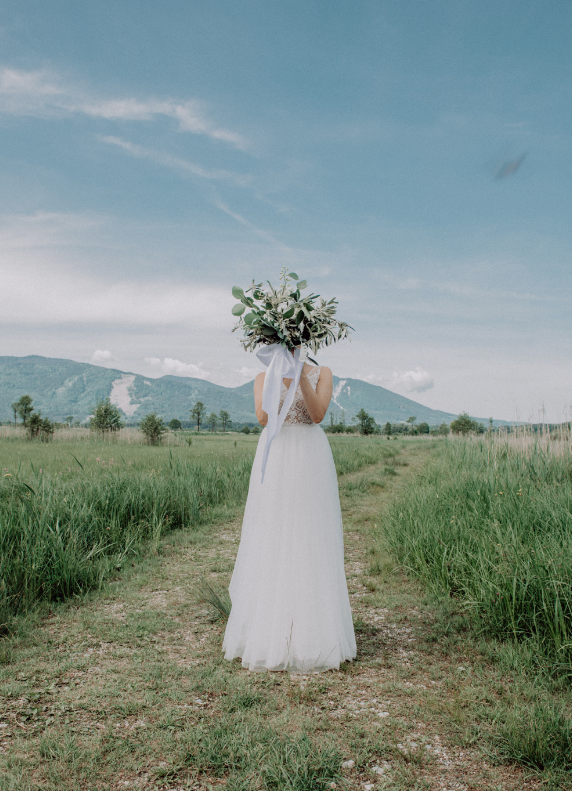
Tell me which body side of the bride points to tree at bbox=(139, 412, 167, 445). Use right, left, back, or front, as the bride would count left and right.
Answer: back

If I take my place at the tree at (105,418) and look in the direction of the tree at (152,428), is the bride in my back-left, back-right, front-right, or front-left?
front-right

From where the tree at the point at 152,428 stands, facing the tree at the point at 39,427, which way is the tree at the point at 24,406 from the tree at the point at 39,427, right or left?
right

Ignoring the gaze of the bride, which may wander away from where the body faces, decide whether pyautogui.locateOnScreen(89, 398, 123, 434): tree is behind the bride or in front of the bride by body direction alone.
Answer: behind

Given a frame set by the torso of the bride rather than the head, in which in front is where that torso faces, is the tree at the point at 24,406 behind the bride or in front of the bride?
behind

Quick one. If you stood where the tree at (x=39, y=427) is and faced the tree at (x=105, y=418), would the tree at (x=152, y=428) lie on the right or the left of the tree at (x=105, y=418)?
right

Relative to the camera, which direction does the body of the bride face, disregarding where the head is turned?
toward the camera

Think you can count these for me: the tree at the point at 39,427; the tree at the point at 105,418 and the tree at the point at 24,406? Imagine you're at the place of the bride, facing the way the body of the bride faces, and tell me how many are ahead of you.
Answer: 0

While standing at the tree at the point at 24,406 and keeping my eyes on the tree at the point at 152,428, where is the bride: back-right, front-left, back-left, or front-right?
front-right
